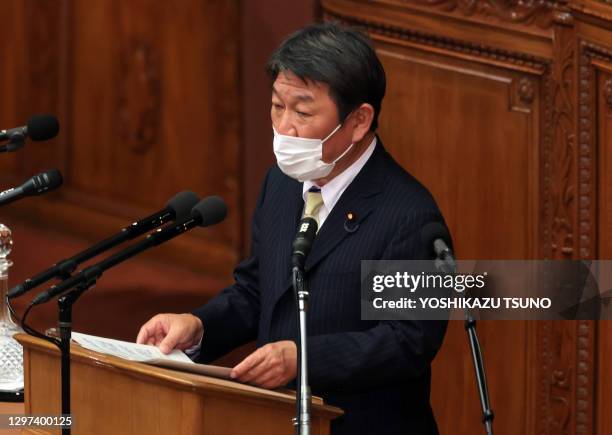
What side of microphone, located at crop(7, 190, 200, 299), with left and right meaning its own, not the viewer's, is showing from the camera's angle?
right

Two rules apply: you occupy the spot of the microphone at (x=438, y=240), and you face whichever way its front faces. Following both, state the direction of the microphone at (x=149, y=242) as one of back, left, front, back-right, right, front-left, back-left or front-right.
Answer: front-left

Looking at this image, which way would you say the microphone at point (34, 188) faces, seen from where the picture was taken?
facing to the right of the viewer

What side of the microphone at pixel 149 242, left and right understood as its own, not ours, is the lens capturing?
right

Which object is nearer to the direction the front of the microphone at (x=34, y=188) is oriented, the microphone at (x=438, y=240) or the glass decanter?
the microphone

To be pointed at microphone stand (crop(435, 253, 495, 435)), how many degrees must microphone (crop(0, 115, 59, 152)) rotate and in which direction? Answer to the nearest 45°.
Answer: approximately 45° to its right

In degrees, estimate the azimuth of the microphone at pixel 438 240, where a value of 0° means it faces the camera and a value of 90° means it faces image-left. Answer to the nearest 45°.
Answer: approximately 135°

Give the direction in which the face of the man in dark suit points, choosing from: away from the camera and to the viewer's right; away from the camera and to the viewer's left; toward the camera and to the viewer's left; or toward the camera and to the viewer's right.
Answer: toward the camera and to the viewer's left

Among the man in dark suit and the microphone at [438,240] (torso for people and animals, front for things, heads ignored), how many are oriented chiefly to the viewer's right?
0

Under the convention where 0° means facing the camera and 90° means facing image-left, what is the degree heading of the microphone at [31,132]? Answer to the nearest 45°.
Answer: approximately 270°
